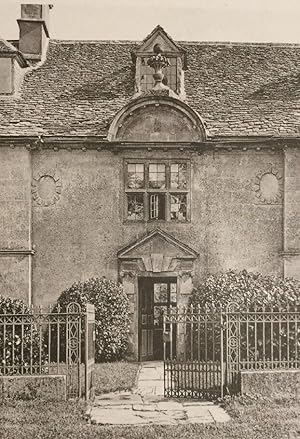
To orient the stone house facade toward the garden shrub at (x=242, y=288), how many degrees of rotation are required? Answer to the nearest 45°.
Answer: approximately 45° to its left

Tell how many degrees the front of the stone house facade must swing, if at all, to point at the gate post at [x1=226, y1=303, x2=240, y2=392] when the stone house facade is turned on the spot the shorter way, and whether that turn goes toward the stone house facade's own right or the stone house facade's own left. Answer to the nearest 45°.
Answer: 0° — it already faces it

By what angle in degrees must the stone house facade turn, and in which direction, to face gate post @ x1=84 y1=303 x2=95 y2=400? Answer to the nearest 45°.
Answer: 0° — it already faces it

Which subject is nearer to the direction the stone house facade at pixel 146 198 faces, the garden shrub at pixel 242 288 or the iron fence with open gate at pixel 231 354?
the iron fence with open gate

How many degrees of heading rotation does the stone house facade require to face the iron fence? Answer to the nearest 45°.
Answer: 0° — it already faces it

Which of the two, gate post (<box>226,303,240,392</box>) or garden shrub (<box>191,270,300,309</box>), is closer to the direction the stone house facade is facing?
the gate post

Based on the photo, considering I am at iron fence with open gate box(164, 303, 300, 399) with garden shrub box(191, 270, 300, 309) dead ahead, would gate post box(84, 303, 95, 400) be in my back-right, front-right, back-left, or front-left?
back-left

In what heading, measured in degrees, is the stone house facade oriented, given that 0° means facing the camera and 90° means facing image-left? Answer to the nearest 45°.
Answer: approximately 0°
